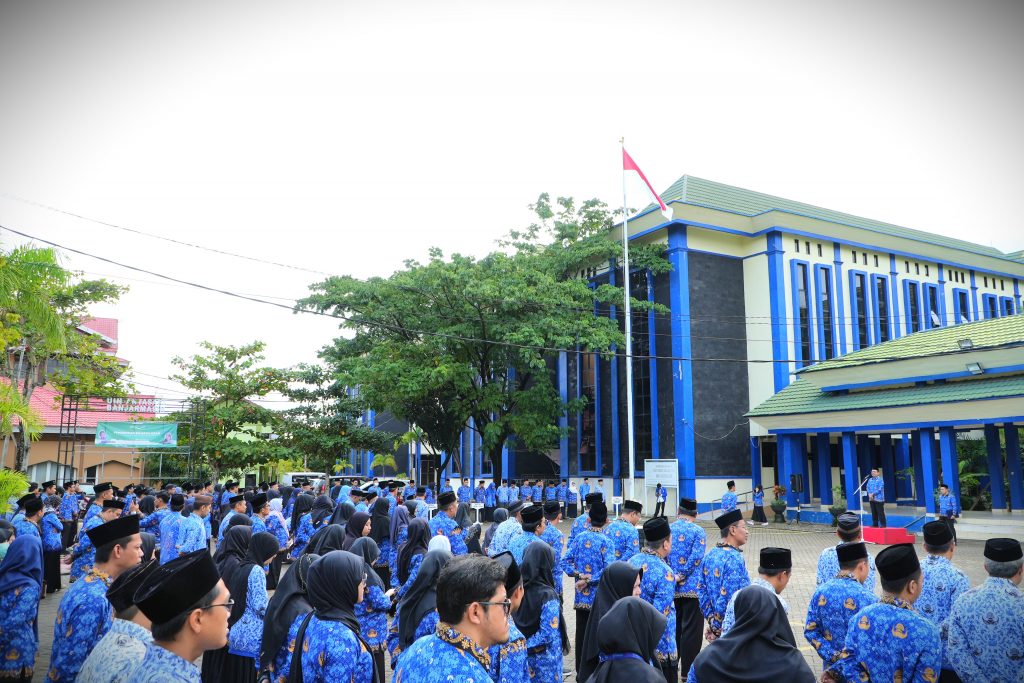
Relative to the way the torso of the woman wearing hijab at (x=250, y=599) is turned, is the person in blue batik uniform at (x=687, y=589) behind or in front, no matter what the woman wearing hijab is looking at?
in front

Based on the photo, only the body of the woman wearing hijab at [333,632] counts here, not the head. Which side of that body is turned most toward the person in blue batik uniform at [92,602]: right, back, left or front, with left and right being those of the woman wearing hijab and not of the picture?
left

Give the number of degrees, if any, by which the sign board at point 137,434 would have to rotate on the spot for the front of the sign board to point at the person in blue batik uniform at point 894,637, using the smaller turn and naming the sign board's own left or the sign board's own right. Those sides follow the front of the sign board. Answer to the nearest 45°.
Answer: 0° — it already faces them

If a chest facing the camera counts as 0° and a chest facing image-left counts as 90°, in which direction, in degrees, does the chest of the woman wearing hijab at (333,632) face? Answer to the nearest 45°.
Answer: approximately 225°

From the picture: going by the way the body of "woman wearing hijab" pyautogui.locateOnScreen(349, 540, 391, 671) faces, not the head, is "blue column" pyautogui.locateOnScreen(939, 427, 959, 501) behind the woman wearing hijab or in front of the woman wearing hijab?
in front

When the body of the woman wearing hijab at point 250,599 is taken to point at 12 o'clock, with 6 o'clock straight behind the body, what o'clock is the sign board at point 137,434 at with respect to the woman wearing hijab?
The sign board is roughly at 10 o'clock from the woman wearing hijab.

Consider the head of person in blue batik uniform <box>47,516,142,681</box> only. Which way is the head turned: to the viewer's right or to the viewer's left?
to the viewer's right

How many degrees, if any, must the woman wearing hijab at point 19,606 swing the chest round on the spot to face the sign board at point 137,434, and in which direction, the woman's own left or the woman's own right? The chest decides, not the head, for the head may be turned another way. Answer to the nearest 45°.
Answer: approximately 45° to the woman's own left

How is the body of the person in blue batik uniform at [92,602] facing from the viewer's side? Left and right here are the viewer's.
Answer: facing to the right of the viewer

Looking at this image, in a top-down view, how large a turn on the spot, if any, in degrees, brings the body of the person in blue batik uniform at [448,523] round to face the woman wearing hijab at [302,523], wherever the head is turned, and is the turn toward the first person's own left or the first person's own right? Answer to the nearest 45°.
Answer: approximately 90° to the first person's own left

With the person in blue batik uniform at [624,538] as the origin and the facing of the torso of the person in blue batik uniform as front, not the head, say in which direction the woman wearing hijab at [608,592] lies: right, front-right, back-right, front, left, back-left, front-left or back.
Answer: back-right

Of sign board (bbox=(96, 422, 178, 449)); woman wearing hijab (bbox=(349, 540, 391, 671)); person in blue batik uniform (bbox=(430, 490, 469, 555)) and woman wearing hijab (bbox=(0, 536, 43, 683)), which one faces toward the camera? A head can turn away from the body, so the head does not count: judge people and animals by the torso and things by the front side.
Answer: the sign board
